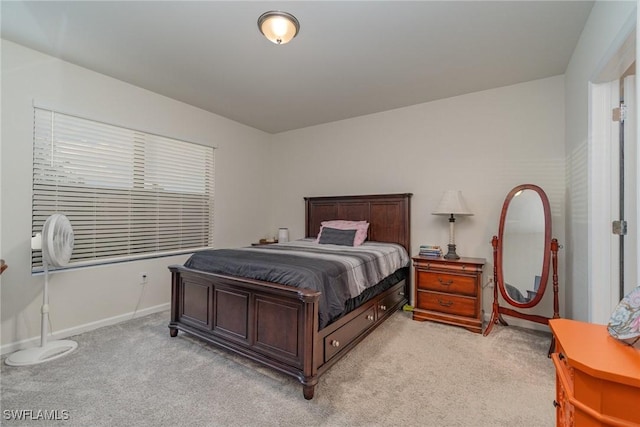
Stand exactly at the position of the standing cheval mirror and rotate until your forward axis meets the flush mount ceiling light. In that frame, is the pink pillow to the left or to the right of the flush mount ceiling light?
right

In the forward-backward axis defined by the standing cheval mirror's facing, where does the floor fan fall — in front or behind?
in front

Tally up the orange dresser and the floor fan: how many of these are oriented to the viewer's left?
1

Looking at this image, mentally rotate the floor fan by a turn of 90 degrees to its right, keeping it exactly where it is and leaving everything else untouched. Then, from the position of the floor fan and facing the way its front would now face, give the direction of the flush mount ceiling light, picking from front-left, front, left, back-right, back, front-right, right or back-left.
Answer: left

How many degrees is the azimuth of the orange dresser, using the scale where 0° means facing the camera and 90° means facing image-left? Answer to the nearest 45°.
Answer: approximately 90°

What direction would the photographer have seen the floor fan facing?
facing the viewer and to the right of the viewer

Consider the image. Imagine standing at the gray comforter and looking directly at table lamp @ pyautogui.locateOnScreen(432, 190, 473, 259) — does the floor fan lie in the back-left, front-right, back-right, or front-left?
back-left

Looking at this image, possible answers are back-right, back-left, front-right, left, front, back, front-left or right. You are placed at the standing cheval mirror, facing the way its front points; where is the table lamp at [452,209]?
front-right

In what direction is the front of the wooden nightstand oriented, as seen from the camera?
facing the viewer and to the left of the viewer

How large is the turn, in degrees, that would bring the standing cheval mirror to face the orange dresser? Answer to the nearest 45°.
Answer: approximately 45° to its left

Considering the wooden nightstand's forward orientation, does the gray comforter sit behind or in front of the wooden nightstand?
in front
